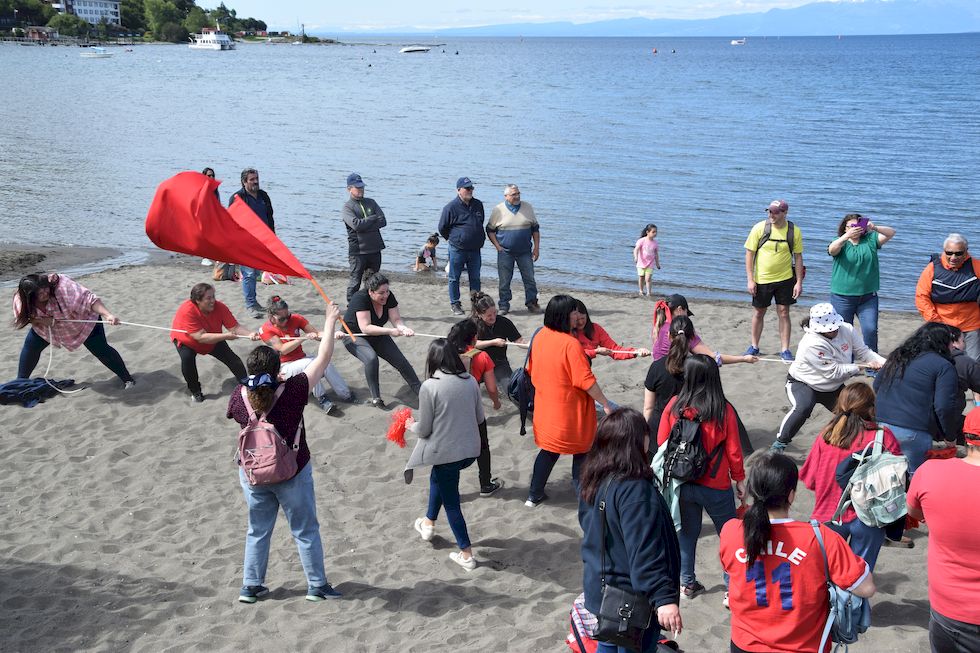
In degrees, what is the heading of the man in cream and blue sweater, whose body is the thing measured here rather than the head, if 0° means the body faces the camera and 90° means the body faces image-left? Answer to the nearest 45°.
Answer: approximately 0°

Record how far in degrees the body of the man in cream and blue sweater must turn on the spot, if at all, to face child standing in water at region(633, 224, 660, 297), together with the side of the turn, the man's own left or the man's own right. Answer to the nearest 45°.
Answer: approximately 135° to the man's own left

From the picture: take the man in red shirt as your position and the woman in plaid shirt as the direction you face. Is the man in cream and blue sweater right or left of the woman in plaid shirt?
right

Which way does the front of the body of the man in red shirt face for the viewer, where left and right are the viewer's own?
facing away from the viewer

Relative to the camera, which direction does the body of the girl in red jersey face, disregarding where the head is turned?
away from the camera

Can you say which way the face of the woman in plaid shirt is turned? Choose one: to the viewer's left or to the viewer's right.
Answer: to the viewer's right
